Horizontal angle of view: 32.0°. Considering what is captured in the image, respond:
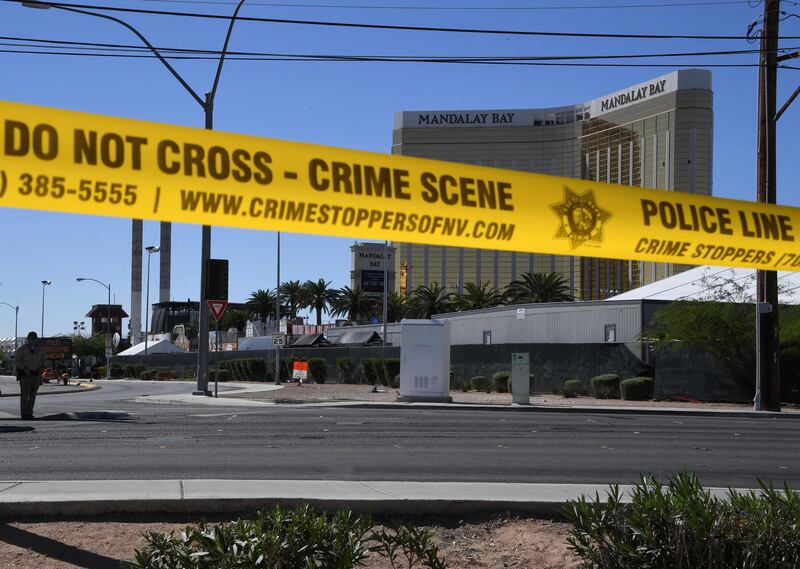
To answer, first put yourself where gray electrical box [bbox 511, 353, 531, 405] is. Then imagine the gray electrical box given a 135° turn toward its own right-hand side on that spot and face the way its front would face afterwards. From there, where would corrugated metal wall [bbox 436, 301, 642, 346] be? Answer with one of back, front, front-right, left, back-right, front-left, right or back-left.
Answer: front-right

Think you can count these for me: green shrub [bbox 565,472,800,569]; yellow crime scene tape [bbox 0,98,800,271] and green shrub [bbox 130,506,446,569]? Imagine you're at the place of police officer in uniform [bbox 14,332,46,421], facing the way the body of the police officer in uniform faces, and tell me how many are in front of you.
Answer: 3

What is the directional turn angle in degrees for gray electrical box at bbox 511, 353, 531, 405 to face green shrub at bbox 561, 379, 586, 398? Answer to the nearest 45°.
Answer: approximately 180°

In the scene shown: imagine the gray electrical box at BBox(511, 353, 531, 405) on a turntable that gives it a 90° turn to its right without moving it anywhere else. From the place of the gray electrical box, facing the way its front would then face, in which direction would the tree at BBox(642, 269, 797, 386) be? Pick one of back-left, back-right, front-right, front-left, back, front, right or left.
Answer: back-right

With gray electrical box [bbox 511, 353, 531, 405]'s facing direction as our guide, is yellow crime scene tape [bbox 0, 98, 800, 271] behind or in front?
in front

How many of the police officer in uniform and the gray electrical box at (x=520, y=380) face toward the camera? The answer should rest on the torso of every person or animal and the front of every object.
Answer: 2

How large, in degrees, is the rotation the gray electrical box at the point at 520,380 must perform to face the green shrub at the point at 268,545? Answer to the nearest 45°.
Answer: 0° — it already faces it

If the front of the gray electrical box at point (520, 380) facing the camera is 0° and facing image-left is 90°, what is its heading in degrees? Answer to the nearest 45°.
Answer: approximately 0°

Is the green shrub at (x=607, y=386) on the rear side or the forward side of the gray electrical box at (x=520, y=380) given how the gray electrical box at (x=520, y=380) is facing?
on the rear side

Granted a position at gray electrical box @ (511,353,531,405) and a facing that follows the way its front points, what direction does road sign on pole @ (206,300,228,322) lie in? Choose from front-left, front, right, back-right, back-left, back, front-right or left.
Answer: right
